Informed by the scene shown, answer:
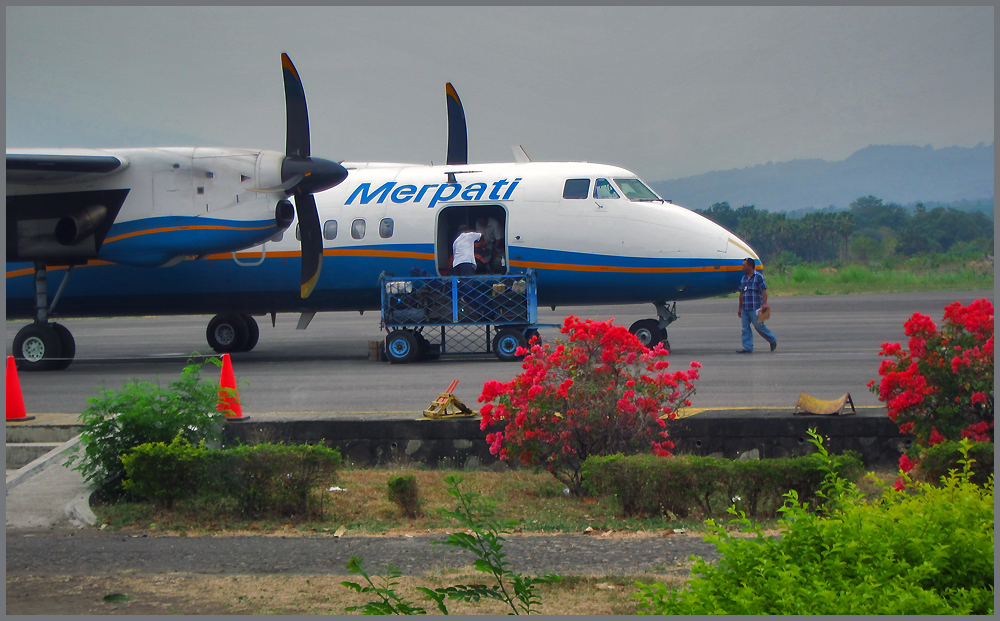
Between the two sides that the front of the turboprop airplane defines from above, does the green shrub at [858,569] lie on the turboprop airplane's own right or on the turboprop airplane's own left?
on the turboprop airplane's own right

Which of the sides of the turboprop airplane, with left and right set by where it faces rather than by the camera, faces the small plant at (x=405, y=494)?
right

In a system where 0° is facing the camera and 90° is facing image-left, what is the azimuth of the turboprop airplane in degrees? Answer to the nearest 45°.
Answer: approximately 270°

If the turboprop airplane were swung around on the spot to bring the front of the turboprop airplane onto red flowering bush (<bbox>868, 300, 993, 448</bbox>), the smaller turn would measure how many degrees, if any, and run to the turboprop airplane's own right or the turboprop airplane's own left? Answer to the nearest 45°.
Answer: approximately 90° to the turboprop airplane's own right

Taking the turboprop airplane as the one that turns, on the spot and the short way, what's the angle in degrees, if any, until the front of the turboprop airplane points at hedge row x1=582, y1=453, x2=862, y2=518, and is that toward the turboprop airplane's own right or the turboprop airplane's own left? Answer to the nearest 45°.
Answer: approximately 90° to the turboprop airplane's own right
